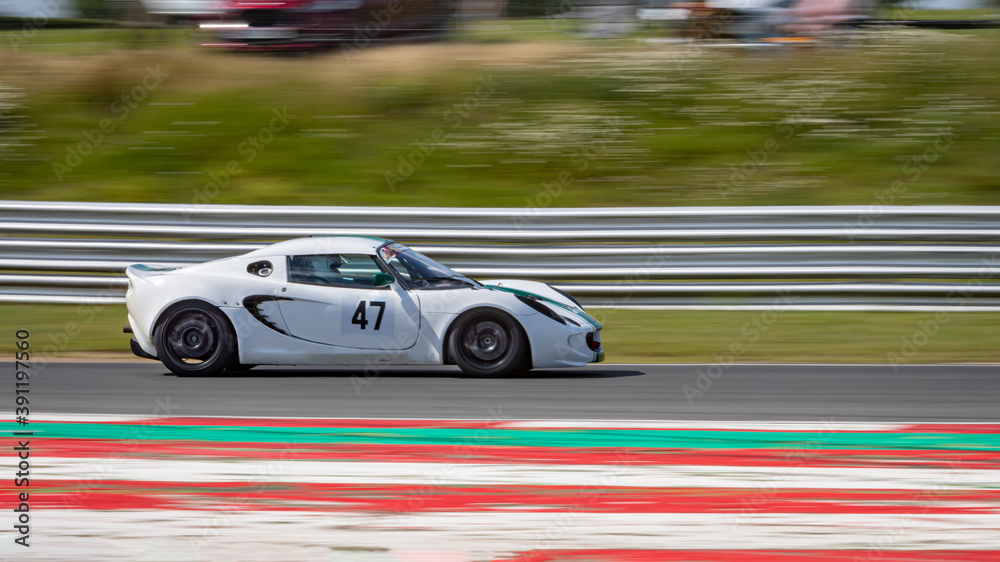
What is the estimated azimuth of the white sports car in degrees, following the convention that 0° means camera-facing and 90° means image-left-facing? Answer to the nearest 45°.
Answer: approximately 270°

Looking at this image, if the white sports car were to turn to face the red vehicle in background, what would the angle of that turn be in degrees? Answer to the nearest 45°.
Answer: approximately 90° to its left
